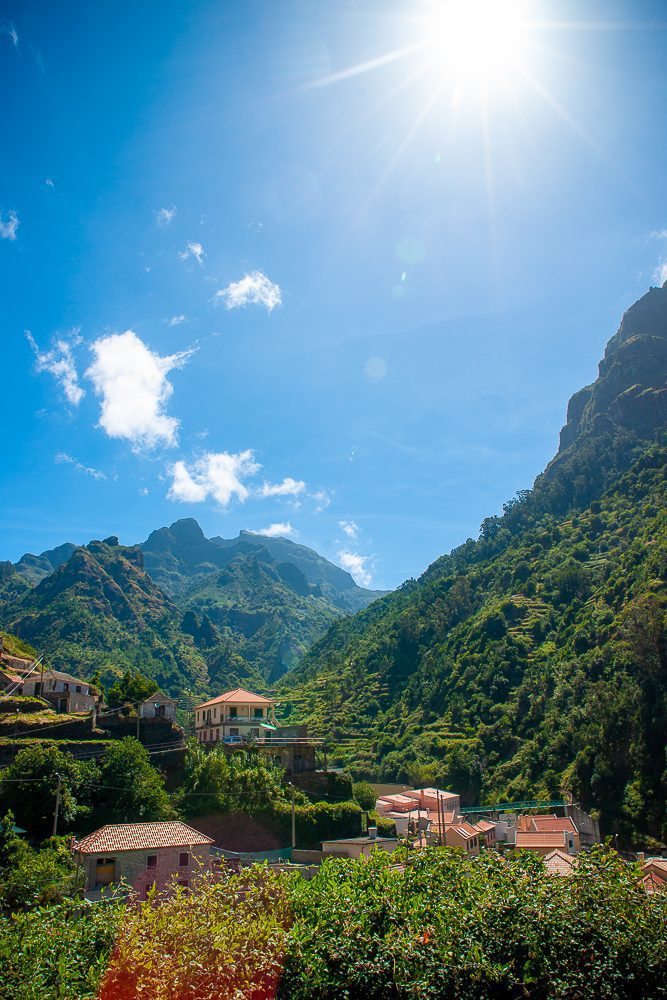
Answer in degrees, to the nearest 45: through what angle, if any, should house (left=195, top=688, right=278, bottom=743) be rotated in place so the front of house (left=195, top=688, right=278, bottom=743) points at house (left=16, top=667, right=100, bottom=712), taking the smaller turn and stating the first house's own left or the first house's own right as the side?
approximately 135° to the first house's own right

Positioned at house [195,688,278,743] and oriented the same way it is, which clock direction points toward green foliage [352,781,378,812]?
The green foliage is roughly at 10 o'clock from the house.

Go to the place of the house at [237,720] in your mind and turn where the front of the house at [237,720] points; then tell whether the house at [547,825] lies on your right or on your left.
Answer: on your left

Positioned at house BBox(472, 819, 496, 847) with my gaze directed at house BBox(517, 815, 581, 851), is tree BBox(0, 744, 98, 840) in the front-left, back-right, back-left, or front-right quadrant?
back-right

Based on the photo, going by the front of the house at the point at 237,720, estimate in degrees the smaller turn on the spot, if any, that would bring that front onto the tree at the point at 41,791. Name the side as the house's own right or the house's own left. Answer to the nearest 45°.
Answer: approximately 90° to the house's own right

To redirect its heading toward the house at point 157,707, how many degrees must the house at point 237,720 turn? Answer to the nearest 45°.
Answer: approximately 135° to its right

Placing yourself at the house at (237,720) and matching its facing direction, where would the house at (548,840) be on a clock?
the house at (548,840) is roughly at 11 o'clock from the house at (237,720).

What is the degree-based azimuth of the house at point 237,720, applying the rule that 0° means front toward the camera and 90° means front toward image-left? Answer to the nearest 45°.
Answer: approximately 315°

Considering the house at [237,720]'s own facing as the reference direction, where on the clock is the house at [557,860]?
the house at [557,860] is roughly at 12 o'clock from the house at [237,720].
